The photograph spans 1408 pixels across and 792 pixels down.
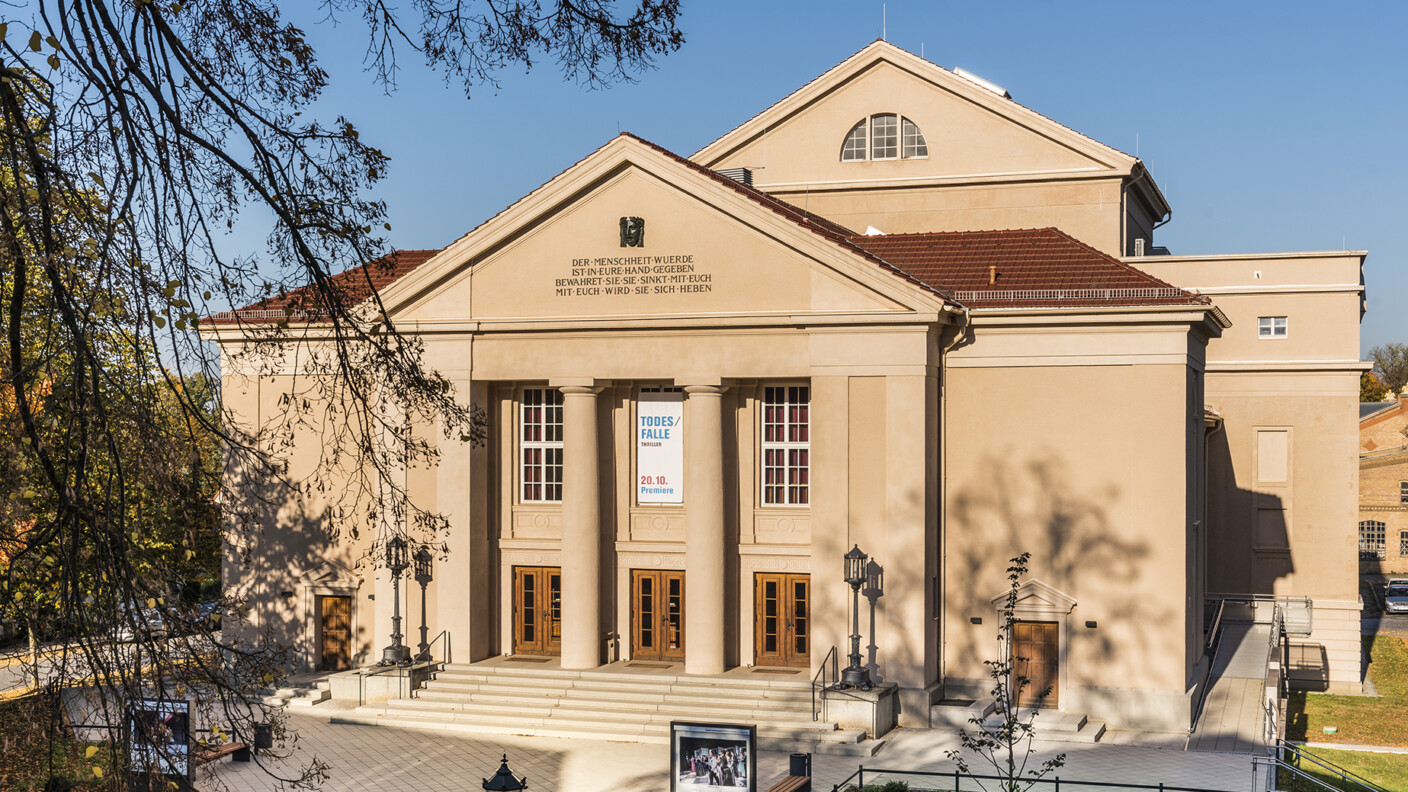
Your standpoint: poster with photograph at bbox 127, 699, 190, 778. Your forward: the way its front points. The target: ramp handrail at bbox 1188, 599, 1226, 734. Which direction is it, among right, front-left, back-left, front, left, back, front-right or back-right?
back-left

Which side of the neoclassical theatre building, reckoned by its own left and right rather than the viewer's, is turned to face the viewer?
front

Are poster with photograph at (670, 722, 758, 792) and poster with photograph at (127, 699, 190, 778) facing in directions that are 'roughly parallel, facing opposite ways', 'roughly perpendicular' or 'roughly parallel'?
roughly parallel

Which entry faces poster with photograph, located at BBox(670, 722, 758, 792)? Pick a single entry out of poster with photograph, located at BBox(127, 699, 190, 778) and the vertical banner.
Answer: the vertical banner

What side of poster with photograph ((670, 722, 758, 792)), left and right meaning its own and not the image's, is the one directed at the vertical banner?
back

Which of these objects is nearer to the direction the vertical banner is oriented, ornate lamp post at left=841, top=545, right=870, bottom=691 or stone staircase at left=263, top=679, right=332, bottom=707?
the ornate lamp post

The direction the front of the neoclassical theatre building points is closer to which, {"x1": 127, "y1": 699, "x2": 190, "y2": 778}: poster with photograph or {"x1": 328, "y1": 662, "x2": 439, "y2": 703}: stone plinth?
the poster with photograph

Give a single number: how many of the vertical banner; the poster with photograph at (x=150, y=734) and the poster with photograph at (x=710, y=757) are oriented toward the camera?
3

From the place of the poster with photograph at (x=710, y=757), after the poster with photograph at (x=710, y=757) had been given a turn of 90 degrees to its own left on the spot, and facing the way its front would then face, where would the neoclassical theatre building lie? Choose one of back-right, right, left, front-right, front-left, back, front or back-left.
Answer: left

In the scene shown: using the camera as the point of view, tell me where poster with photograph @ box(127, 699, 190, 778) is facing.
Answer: facing the viewer

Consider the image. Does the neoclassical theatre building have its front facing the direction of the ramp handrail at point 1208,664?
no

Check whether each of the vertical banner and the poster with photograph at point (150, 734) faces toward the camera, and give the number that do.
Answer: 2

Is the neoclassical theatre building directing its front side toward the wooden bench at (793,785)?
yes

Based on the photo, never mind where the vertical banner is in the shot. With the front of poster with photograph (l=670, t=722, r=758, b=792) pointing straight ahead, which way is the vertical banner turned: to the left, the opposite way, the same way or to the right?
the same way
